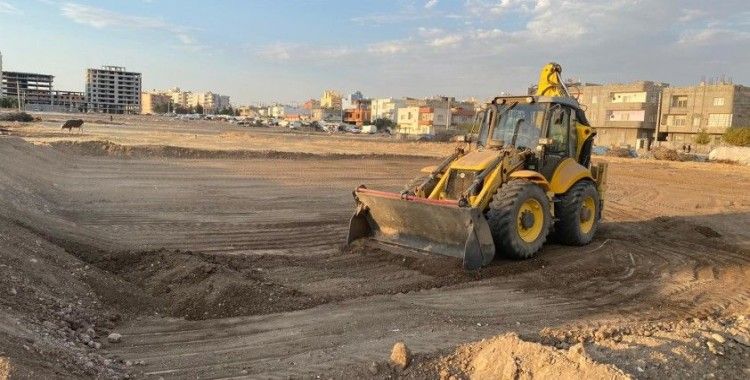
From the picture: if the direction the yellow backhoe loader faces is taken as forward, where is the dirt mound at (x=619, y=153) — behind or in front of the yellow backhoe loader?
behind

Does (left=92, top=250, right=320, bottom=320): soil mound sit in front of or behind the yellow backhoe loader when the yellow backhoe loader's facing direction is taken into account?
in front

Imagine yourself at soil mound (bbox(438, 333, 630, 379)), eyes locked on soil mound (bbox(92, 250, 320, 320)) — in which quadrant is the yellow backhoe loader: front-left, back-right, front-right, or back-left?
front-right

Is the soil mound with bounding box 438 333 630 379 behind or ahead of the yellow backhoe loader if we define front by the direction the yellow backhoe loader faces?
ahead

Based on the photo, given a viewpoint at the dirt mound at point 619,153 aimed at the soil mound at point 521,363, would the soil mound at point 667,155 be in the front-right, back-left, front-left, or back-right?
front-left

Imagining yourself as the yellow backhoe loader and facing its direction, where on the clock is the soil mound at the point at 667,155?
The soil mound is roughly at 5 o'clock from the yellow backhoe loader.

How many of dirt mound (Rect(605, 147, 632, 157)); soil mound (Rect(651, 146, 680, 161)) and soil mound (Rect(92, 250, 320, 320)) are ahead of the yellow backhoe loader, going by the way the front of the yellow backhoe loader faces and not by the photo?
1

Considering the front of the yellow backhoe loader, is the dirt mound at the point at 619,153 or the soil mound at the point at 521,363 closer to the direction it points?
the soil mound

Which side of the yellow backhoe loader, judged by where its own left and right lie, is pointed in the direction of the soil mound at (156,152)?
right

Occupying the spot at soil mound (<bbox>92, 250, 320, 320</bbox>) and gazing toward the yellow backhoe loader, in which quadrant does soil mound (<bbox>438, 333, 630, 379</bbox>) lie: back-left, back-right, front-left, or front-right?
front-right

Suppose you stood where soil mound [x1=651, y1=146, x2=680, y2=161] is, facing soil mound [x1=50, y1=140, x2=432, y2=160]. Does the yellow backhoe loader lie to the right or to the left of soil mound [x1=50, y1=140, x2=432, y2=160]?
left

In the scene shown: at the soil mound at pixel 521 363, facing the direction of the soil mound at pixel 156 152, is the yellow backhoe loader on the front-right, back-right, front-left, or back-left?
front-right

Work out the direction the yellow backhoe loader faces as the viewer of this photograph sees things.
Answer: facing the viewer and to the left of the viewer
